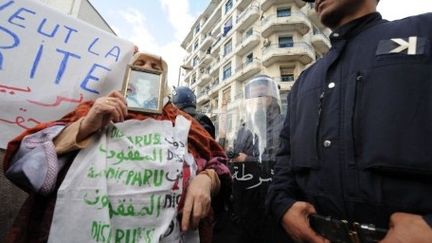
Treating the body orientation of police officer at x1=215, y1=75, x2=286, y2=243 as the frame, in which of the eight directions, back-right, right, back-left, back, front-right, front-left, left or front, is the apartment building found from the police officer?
back

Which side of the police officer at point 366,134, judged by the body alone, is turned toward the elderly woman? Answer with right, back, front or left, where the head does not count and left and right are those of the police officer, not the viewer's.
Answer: front

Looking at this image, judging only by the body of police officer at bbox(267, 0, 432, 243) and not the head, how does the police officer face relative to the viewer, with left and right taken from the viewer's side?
facing the viewer and to the left of the viewer

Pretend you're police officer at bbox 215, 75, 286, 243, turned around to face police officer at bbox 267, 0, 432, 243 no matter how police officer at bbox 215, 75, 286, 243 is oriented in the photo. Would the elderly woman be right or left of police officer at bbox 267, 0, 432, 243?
right

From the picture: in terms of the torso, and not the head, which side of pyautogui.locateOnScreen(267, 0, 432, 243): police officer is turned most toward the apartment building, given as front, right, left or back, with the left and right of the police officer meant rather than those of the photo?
right

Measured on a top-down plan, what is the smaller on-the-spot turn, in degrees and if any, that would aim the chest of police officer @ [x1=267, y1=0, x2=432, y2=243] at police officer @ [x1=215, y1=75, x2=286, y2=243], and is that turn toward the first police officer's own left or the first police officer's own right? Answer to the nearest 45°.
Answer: approximately 90° to the first police officer's own right

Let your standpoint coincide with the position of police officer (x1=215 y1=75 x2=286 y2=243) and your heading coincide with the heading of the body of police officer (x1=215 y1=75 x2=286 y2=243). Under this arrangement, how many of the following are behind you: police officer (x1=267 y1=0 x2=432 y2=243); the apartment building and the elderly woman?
1

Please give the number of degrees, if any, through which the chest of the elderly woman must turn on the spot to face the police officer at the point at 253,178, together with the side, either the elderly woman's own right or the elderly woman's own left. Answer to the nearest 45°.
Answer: approximately 135° to the elderly woman's own left

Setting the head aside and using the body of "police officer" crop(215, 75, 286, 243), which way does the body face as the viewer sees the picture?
toward the camera

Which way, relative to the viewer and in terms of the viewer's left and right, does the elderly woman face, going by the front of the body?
facing the viewer

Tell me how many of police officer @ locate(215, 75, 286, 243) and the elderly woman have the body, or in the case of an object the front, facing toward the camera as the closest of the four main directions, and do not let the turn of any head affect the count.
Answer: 2

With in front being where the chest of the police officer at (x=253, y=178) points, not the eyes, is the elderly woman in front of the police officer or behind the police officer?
in front

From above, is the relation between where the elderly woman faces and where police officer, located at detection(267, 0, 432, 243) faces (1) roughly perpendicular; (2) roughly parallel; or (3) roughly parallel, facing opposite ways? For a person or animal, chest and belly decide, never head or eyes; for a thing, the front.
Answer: roughly perpendicular
